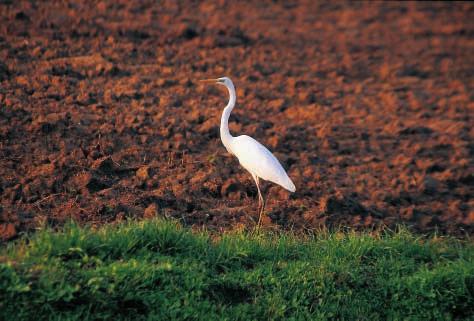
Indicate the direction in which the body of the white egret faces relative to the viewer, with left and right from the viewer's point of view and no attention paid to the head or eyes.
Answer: facing to the left of the viewer
